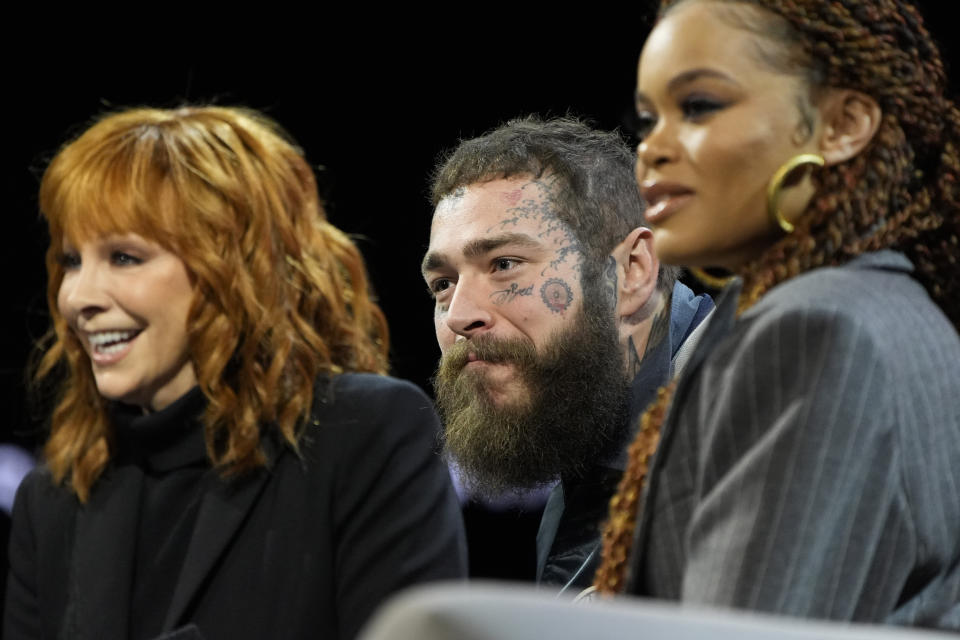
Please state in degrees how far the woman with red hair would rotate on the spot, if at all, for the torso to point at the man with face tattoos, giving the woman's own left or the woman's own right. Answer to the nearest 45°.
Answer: approximately 180°

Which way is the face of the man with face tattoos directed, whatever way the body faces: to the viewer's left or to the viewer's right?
to the viewer's left

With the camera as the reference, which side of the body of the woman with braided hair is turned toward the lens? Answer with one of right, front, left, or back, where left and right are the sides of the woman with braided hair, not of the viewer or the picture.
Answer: left

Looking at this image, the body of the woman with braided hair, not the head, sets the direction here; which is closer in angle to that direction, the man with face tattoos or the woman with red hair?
the woman with red hair

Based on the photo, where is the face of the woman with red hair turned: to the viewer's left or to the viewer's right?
to the viewer's left

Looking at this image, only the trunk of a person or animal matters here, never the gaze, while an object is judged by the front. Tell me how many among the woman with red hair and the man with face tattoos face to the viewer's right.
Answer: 0

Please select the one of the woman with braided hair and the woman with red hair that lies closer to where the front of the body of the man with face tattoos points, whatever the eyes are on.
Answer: the woman with red hair

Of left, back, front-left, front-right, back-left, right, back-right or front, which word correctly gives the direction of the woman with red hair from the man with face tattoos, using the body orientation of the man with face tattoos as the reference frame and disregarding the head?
front

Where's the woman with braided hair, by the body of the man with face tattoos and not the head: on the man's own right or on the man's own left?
on the man's own left

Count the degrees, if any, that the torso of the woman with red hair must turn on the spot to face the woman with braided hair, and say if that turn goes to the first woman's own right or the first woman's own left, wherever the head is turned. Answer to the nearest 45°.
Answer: approximately 90° to the first woman's own left
